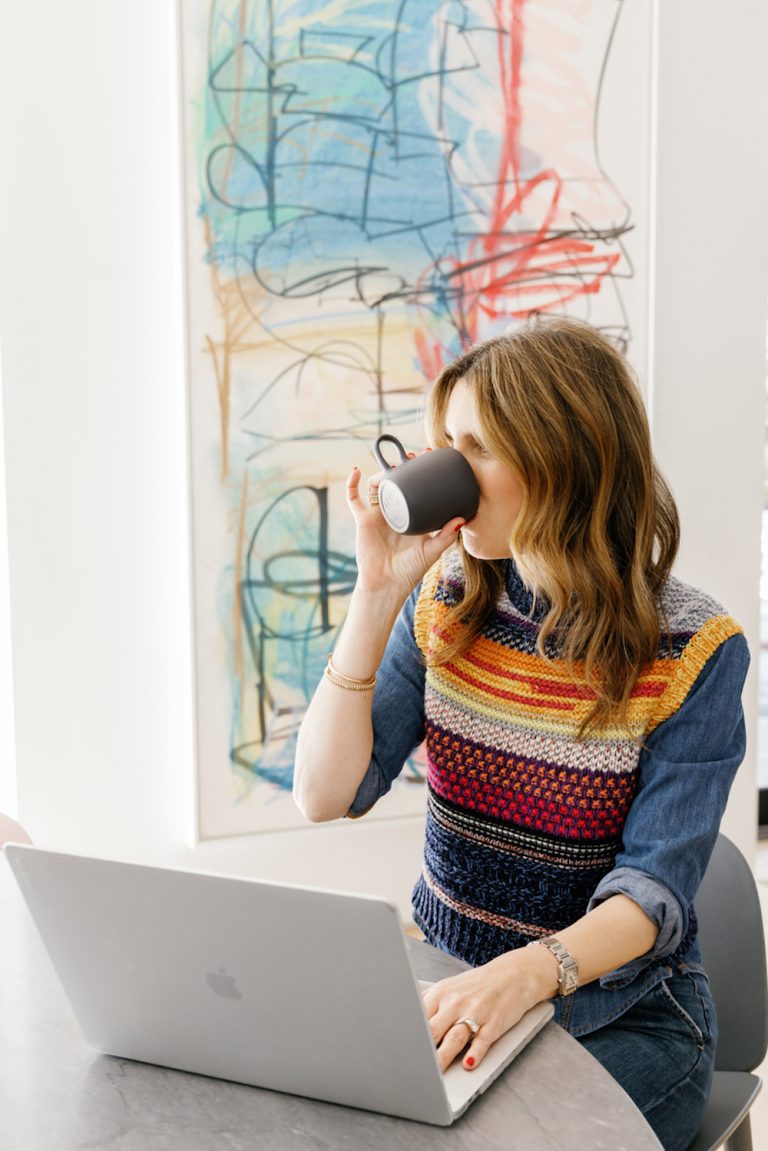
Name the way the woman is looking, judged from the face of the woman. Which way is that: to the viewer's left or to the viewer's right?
to the viewer's left

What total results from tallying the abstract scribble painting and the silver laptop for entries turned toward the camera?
1

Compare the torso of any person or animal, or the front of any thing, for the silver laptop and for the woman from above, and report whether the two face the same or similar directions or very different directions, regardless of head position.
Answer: very different directions

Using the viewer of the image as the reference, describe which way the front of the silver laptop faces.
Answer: facing away from the viewer and to the right of the viewer

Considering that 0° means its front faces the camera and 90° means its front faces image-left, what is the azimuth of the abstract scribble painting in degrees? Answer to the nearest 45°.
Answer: approximately 0°

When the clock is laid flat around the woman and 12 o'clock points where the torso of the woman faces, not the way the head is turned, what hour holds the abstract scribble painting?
The abstract scribble painting is roughly at 4 o'clock from the woman.
